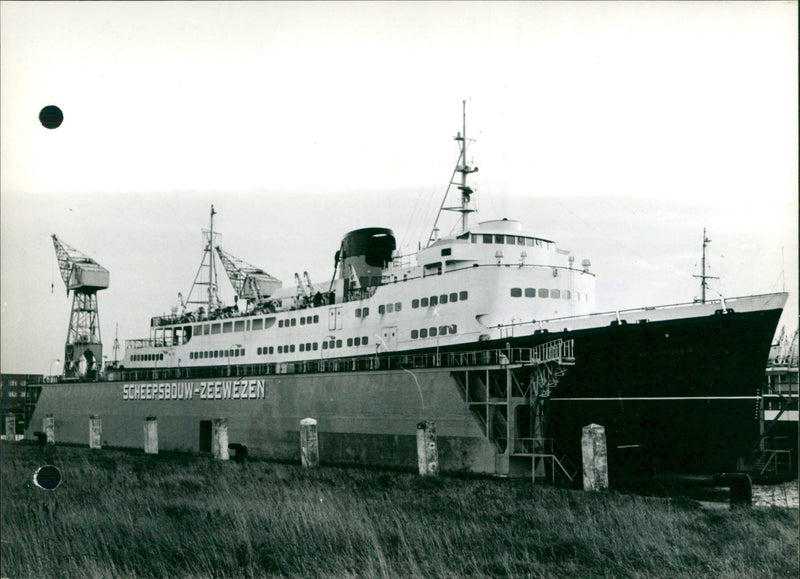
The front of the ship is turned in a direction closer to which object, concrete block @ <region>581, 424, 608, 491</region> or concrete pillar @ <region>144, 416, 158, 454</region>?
the concrete block

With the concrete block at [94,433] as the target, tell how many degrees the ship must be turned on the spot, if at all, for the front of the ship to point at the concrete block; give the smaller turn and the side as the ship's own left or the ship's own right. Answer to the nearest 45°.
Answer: approximately 180°

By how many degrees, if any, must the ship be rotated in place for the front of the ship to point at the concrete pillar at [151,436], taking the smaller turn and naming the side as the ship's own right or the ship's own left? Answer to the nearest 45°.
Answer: approximately 180°

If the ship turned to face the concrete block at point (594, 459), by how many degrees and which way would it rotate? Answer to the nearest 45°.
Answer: approximately 45° to its right
